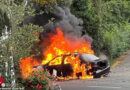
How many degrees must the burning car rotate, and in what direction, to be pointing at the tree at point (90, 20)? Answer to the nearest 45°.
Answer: approximately 135° to its left

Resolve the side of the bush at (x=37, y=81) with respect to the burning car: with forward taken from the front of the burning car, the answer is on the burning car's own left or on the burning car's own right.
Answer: on the burning car's own right
